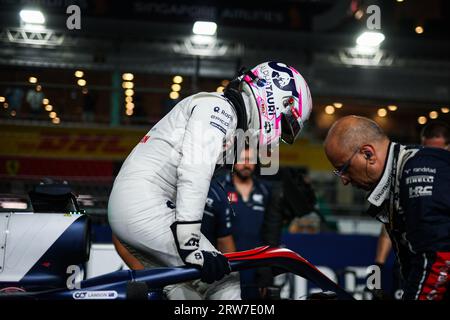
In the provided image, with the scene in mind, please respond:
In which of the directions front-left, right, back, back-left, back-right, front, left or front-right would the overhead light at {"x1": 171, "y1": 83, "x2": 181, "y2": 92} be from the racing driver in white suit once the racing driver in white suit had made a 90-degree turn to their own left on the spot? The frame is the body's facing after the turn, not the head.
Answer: front

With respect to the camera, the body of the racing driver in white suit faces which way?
to the viewer's right

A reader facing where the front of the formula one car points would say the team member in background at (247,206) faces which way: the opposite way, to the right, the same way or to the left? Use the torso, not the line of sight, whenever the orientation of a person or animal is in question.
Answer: to the right

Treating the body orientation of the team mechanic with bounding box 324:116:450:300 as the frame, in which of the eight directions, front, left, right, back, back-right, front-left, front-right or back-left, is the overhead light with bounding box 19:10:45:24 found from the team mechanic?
front-right

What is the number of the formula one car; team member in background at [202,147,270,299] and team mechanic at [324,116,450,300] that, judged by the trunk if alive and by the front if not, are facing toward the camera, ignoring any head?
1

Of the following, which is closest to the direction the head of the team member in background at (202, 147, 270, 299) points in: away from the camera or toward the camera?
toward the camera

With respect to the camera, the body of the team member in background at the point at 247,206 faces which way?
toward the camera

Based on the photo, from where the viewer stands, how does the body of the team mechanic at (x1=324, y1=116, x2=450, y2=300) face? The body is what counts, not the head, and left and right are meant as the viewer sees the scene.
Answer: facing to the left of the viewer

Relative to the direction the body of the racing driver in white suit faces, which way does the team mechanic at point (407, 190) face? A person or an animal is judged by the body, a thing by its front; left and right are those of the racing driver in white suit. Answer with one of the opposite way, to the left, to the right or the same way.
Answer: the opposite way

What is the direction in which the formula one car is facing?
to the viewer's right

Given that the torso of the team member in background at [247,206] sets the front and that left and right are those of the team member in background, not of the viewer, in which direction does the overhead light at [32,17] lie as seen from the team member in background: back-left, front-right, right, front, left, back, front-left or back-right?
back-right

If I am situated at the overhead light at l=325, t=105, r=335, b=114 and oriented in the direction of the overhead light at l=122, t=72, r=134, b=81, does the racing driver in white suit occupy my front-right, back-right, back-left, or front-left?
front-left

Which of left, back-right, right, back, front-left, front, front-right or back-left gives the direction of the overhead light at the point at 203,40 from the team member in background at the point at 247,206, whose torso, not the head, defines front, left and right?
back

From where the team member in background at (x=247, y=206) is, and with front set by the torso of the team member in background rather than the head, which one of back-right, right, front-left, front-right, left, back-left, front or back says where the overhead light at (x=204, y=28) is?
back

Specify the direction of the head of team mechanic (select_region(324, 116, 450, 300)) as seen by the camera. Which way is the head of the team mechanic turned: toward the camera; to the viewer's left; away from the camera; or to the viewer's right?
to the viewer's left

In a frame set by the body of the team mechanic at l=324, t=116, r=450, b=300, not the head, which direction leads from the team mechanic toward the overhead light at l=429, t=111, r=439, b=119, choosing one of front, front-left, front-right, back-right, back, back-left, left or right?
right
